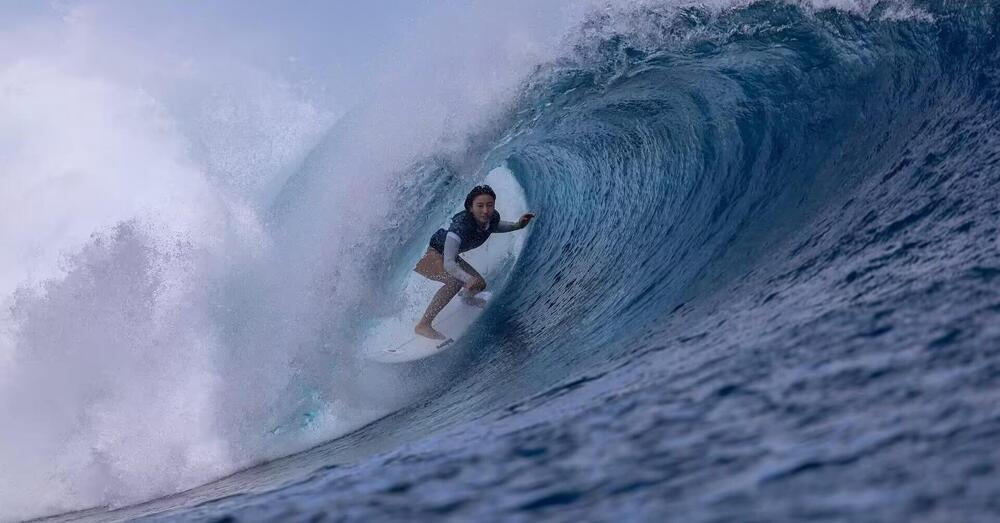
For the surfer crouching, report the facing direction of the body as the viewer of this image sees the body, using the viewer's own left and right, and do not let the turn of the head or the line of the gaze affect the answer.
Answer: facing the viewer and to the right of the viewer
